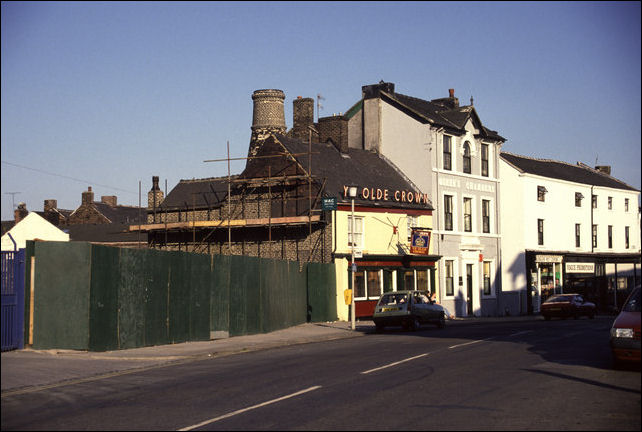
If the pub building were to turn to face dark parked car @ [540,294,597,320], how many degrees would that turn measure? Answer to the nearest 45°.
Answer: approximately 45° to its left

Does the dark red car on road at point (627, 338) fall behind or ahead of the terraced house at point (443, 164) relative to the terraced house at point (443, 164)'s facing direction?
ahead

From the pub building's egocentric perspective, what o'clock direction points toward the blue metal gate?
The blue metal gate is roughly at 2 o'clock from the pub building.

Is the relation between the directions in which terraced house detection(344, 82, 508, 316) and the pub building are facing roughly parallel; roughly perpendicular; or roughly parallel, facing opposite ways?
roughly parallel

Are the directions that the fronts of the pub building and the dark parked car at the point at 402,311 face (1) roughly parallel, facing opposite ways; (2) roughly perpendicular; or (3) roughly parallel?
roughly perpendicular

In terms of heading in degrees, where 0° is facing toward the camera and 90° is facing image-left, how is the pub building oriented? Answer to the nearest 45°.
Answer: approximately 315°

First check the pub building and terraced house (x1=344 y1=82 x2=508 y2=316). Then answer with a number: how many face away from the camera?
0

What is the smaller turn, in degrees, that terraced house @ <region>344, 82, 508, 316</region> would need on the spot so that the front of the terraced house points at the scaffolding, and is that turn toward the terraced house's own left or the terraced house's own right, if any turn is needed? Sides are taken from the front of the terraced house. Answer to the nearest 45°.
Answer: approximately 90° to the terraced house's own right

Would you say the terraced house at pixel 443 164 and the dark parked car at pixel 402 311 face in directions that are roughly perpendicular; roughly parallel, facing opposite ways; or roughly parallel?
roughly perpendicular
